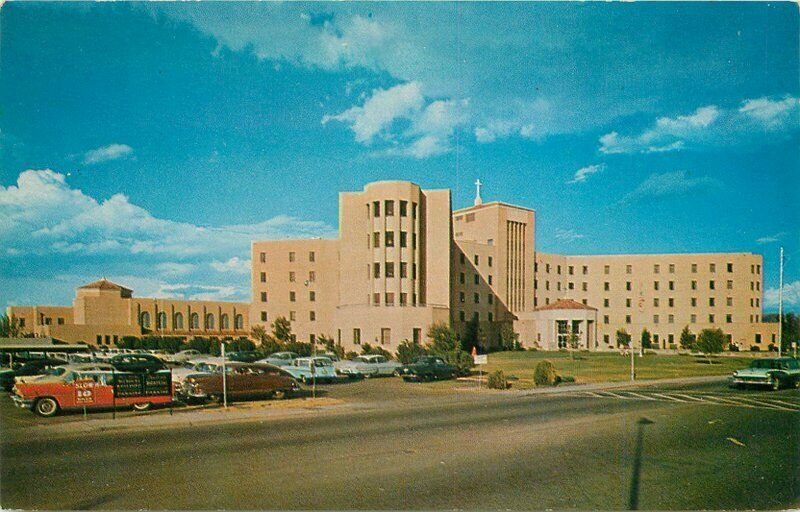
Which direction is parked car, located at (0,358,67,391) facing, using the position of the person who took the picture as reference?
facing to the left of the viewer

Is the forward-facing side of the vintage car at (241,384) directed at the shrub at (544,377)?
no

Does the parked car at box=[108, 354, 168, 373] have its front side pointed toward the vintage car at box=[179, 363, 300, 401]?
no

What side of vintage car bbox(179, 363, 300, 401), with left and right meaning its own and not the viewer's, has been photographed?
left

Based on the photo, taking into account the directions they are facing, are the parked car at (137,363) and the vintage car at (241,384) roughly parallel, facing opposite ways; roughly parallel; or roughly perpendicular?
roughly parallel

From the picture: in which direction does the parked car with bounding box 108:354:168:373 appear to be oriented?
to the viewer's left

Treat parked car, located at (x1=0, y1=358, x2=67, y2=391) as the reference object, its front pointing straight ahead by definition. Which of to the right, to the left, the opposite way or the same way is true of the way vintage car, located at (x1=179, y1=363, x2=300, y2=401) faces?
the same way

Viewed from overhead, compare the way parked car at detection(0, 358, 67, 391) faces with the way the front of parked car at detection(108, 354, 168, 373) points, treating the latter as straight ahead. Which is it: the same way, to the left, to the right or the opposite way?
the same way

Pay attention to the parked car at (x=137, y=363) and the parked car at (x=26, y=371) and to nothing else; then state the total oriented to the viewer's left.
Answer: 2

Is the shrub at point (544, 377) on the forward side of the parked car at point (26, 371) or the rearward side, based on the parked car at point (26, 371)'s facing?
on the rearward side

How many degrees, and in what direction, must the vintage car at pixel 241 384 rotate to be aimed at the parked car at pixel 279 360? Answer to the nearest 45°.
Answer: approximately 90° to its right
